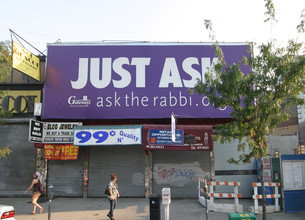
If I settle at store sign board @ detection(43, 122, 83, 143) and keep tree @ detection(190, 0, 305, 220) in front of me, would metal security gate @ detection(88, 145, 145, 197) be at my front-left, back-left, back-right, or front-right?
front-left

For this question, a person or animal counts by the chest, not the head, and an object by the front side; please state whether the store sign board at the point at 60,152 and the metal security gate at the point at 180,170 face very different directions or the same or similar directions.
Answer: same or similar directions

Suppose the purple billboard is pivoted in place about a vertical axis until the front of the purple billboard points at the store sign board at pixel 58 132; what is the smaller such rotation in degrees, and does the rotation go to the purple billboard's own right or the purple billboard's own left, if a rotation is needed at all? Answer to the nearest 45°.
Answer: approximately 90° to the purple billboard's own right

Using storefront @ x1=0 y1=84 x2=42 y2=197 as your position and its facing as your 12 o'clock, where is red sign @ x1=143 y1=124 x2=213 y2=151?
The red sign is roughly at 10 o'clock from the storefront.

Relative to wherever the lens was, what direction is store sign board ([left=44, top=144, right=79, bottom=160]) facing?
facing the viewer

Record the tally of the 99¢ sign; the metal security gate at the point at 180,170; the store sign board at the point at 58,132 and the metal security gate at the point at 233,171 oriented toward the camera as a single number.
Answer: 4

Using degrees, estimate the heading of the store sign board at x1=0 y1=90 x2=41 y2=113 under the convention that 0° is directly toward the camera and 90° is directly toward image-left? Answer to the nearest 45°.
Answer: approximately 0°

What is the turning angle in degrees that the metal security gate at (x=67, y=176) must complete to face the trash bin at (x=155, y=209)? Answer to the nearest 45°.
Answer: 0° — it already faces it

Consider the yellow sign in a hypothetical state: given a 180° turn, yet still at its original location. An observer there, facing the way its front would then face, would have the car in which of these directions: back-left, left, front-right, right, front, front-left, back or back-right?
back-left

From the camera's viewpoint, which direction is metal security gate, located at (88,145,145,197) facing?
toward the camera

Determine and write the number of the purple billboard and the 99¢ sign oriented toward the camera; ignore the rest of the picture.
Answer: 2

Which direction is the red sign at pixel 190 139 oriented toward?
toward the camera

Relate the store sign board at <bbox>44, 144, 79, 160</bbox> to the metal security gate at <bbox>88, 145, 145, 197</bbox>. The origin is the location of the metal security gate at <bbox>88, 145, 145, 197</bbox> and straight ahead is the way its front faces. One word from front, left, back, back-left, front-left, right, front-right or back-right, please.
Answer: right
